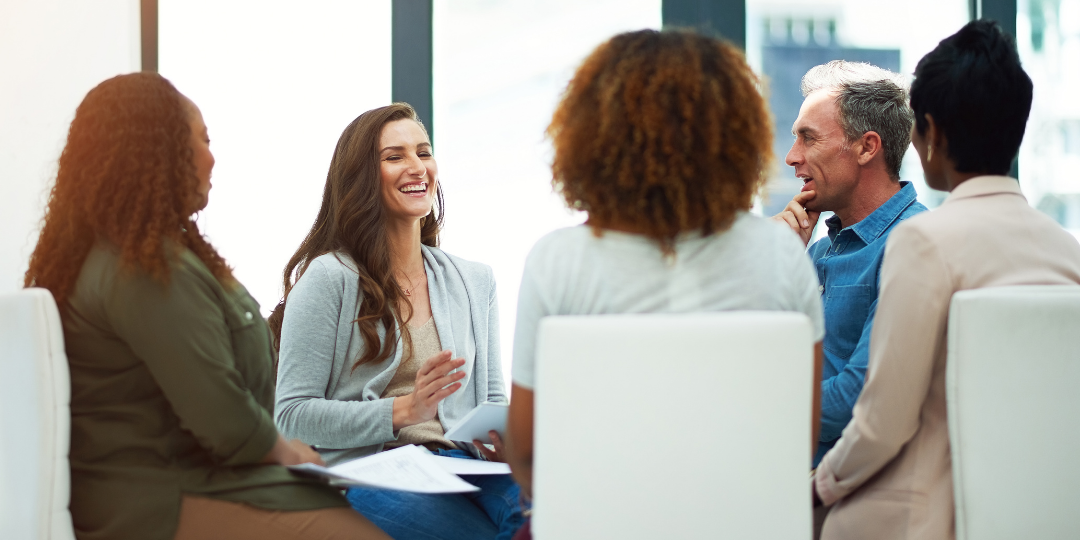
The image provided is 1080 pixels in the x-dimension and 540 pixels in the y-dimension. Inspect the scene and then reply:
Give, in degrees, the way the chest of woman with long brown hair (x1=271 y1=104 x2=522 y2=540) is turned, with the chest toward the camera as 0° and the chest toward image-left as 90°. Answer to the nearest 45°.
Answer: approximately 315°

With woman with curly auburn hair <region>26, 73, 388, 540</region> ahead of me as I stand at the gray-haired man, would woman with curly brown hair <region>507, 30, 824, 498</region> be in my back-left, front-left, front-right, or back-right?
front-left

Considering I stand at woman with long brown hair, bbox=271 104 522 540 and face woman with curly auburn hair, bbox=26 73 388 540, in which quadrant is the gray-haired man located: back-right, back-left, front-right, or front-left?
back-left

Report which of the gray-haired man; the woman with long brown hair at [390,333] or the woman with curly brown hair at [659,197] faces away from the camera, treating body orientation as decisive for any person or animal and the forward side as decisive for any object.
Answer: the woman with curly brown hair

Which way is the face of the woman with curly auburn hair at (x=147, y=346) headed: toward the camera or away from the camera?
away from the camera

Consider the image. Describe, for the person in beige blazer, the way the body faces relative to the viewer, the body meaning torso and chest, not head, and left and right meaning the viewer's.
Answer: facing away from the viewer and to the left of the viewer

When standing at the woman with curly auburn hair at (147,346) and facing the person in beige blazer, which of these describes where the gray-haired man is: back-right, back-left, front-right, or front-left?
front-left

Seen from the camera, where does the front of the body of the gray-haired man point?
to the viewer's left

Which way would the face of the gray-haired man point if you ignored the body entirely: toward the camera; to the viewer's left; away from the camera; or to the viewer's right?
to the viewer's left

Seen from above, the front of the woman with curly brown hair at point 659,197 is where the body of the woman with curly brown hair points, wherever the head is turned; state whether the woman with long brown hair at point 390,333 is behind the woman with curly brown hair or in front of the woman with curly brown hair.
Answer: in front

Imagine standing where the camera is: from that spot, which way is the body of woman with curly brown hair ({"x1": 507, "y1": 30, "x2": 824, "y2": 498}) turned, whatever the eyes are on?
away from the camera

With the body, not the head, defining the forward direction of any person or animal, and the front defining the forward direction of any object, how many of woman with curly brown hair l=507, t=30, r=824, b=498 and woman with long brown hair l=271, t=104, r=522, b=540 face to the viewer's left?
0
